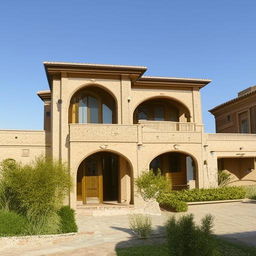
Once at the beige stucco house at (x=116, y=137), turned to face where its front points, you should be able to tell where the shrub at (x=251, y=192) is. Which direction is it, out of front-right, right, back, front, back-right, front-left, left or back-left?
left

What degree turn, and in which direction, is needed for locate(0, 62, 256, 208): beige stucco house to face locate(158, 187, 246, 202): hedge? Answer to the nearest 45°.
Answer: approximately 90° to its left

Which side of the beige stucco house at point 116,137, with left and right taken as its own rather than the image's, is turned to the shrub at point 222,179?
left

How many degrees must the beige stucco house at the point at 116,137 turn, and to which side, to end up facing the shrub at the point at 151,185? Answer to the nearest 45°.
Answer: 0° — it already faces it

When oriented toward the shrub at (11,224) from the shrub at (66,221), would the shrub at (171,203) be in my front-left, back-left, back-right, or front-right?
back-right

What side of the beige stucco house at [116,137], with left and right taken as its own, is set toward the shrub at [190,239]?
front

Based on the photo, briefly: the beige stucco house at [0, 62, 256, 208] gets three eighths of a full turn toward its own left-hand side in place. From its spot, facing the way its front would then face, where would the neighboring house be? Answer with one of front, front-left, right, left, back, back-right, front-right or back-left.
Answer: front

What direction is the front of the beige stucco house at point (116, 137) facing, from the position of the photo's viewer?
facing the viewer

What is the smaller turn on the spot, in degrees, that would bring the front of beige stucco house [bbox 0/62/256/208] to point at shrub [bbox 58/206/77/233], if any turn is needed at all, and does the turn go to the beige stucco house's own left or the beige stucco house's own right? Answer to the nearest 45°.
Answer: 0° — it already faces it

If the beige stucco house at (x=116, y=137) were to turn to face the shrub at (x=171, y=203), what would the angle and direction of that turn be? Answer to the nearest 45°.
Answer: approximately 45° to its left
